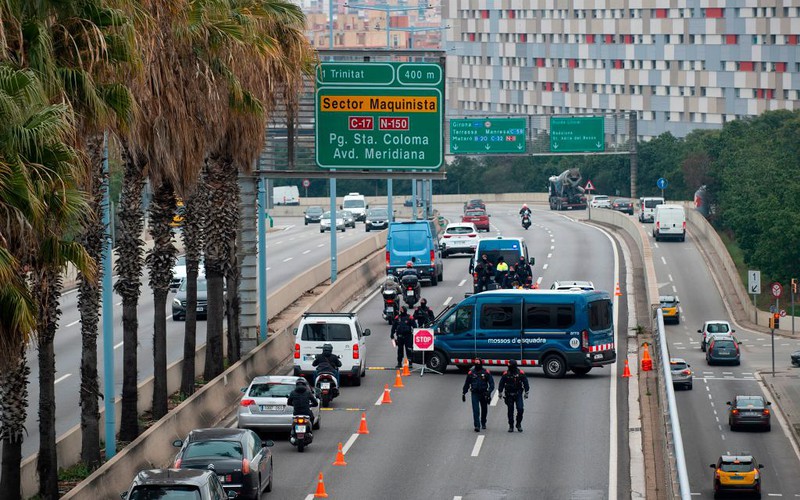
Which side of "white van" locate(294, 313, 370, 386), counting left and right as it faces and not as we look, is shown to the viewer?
back

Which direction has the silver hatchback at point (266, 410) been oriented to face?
away from the camera

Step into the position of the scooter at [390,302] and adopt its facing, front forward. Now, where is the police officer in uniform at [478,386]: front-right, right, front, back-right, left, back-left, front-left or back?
back

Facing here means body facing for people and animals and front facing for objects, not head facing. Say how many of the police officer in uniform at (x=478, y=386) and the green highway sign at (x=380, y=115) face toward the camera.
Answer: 2

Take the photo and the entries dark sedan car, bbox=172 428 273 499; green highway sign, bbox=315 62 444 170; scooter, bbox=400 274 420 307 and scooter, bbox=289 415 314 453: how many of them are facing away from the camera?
3

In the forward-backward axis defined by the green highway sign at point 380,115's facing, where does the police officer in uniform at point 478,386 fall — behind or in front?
in front

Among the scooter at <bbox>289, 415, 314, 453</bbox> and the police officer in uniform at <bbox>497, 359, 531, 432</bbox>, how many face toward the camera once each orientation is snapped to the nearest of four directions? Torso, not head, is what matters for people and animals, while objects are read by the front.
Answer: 1

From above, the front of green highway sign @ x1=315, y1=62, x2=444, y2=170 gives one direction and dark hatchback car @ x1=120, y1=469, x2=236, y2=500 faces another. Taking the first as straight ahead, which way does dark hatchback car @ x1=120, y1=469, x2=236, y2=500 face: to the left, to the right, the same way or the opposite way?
the opposite way

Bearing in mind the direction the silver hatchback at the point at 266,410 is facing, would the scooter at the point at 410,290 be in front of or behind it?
in front

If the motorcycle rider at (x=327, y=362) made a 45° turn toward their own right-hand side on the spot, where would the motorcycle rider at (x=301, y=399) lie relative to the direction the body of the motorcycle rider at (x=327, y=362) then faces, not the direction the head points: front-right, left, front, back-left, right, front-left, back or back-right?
back-right

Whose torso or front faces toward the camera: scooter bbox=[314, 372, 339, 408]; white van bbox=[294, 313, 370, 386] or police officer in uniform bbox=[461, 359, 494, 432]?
the police officer in uniform

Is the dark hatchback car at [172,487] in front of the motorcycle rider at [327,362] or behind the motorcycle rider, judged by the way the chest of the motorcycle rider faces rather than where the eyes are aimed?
behind

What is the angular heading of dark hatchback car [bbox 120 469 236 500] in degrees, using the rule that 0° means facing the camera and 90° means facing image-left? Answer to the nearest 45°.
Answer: approximately 180°

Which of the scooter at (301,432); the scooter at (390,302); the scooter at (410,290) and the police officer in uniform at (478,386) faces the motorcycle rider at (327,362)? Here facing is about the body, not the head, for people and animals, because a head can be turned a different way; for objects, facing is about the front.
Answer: the scooter at (301,432)

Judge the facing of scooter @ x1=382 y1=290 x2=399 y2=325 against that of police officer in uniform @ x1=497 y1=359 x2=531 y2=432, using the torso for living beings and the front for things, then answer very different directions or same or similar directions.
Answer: very different directions

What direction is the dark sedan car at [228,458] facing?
away from the camera
